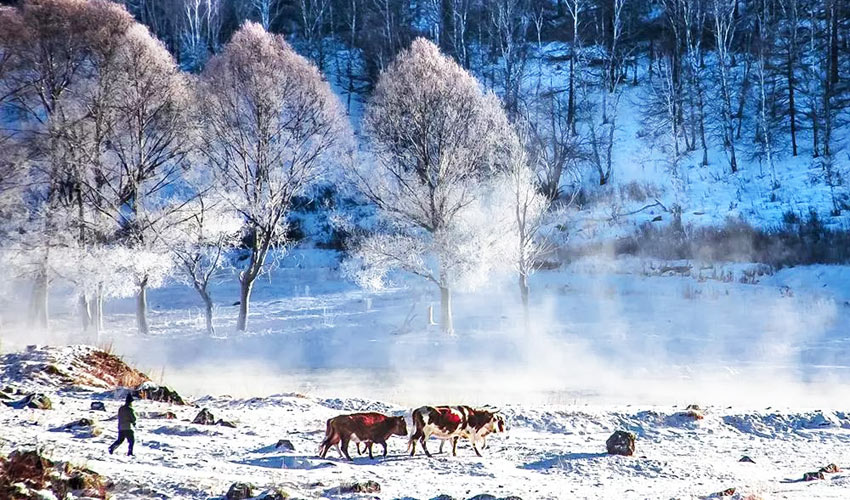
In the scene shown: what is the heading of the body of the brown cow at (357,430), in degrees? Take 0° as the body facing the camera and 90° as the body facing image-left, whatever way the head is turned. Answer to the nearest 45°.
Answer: approximately 270°

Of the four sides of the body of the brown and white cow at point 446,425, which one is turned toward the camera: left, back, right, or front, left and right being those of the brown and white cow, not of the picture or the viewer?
right

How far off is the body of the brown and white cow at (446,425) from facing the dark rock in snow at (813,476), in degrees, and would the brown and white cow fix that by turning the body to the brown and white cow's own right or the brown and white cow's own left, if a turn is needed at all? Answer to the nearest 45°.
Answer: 0° — it already faces it

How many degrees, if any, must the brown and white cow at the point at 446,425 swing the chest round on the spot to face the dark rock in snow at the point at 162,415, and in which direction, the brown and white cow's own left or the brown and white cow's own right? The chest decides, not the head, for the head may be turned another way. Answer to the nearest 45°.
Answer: approximately 180°

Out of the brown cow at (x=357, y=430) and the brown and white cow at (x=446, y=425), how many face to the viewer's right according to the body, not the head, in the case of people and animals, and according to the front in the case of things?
2

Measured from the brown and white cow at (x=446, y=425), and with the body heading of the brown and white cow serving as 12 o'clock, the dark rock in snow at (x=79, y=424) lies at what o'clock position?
The dark rock in snow is roughly at 6 o'clock from the brown and white cow.

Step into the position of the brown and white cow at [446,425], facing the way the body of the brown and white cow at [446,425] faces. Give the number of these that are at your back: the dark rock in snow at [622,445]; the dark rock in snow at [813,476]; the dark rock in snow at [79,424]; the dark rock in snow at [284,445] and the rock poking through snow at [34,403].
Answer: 3

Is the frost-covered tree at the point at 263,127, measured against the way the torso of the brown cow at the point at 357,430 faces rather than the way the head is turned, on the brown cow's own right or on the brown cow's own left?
on the brown cow's own left

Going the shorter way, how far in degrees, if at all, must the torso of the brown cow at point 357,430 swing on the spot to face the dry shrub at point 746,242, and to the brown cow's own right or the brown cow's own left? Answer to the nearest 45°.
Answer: approximately 45° to the brown cow's own left

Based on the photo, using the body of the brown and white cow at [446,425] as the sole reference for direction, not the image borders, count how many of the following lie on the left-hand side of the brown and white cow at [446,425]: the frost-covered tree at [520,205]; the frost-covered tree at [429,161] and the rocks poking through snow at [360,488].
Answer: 2

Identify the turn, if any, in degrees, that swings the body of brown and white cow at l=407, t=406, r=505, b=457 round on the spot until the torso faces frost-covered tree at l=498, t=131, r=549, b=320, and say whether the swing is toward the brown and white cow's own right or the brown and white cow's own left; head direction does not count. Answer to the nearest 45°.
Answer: approximately 90° to the brown and white cow's own left
